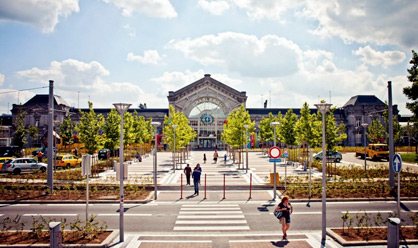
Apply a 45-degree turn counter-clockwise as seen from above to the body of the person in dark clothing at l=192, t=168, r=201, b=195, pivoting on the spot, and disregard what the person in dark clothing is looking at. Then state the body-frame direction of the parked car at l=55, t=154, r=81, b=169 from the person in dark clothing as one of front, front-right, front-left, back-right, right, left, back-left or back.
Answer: back

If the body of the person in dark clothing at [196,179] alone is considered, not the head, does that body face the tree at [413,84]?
no

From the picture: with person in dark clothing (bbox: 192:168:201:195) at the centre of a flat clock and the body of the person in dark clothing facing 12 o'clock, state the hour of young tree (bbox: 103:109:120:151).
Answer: The young tree is roughly at 5 o'clock from the person in dark clothing.

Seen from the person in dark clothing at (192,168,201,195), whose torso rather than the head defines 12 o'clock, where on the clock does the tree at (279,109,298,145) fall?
The tree is roughly at 7 o'clock from the person in dark clothing.

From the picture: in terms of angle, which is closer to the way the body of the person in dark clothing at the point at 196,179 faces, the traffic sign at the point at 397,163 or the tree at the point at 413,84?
the traffic sign

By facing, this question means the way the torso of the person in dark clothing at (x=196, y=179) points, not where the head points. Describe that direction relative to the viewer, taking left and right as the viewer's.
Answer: facing the viewer

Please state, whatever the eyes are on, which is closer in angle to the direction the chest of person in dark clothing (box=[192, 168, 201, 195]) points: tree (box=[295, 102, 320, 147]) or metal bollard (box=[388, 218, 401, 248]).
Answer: the metal bollard

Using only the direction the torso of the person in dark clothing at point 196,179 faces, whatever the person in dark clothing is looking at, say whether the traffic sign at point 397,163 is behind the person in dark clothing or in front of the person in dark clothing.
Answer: in front

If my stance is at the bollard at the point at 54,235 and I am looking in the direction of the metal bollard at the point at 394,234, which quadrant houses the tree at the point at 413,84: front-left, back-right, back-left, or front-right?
front-left

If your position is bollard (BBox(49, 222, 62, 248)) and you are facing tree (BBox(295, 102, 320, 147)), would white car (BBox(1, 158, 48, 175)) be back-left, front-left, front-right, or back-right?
front-left

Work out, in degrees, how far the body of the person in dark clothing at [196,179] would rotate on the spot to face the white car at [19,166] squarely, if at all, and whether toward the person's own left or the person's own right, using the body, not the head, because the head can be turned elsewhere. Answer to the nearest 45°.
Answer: approximately 135° to the person's own right

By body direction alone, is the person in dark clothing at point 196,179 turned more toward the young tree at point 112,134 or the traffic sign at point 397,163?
the traffic sign

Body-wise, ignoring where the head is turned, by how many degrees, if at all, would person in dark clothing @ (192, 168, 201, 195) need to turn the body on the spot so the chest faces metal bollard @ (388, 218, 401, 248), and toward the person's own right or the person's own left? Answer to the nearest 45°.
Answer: approximately 45° to the person's own left

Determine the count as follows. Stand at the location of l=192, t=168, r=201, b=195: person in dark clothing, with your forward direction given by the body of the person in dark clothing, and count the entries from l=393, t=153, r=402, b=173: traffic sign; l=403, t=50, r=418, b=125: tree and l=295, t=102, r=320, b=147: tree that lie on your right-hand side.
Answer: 0

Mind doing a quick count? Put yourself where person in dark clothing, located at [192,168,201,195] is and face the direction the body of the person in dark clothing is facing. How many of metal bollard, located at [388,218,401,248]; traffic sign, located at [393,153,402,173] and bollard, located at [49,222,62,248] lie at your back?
0

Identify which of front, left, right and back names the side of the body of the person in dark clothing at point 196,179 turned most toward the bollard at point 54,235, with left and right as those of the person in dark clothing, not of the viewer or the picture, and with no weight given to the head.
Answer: front
